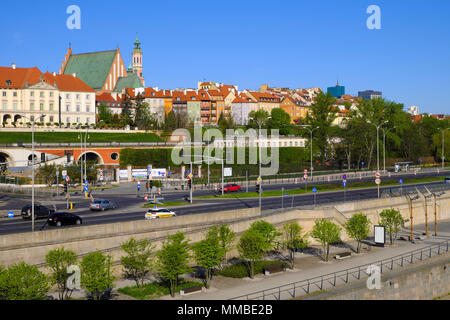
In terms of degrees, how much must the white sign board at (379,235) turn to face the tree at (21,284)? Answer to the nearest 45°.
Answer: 0° — it already faces it

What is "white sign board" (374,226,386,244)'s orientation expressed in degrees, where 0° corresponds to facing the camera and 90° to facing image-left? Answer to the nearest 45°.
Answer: approximately 45°

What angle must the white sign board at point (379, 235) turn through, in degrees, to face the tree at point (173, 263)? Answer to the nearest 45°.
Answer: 0° — it already faces it

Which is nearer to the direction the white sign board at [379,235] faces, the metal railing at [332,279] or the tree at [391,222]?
the metal railing
